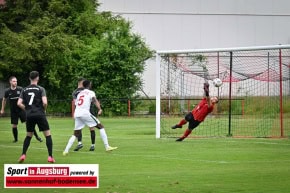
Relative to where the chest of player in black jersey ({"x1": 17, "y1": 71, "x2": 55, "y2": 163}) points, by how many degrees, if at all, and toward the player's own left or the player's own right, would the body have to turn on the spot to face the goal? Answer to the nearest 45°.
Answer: approximately 45° to the player's own right

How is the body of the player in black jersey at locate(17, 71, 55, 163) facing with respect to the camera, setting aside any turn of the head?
away from the camera
